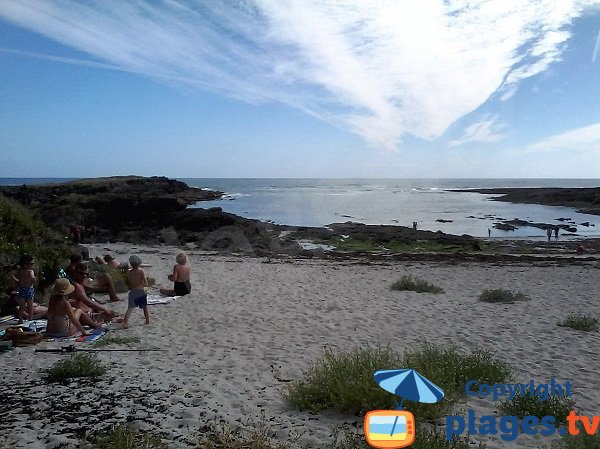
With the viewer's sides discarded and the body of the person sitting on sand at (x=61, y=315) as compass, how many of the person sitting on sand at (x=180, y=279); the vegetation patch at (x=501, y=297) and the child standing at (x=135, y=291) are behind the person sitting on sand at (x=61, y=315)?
0

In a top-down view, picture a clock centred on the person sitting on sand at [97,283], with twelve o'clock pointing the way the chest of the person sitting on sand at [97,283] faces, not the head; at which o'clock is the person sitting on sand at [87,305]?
the person sitting on sand at [87,305] is roughly at 3 o'clock from the person sitting on sand at [97,283].

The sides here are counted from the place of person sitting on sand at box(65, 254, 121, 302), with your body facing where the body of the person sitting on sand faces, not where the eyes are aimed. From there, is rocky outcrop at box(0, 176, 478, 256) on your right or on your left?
on your left

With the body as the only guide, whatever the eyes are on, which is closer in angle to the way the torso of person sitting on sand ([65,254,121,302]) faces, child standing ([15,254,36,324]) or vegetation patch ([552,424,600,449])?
the vegetation patch

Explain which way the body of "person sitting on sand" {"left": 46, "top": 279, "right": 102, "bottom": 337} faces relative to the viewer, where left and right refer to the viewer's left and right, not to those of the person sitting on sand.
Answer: facing away from the viewer and to the right of the viewer

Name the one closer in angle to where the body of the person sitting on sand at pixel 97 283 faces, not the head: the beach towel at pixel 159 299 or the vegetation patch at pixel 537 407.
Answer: the beach towel

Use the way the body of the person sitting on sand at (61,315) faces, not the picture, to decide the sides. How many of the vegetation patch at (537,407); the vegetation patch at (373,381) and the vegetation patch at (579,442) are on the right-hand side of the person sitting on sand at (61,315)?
3

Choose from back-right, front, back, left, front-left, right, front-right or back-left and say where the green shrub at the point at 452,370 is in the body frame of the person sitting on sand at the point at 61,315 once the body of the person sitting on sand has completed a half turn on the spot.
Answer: left

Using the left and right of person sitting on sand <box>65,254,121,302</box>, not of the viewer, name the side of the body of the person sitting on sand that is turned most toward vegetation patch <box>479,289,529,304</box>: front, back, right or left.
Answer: front

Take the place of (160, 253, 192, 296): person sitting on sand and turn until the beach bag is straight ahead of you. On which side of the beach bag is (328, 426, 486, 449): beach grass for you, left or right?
left

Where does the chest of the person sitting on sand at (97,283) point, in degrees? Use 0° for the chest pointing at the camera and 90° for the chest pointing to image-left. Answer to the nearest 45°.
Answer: approximately 270°

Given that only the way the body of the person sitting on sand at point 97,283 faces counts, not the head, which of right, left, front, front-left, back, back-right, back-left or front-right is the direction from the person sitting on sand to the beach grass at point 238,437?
right

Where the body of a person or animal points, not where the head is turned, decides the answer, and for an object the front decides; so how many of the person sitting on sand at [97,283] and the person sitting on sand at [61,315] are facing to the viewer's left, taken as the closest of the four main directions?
0

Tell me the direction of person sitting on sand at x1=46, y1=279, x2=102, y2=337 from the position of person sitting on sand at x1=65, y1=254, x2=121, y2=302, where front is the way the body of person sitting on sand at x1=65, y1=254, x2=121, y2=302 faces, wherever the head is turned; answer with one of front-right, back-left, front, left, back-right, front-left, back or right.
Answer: right

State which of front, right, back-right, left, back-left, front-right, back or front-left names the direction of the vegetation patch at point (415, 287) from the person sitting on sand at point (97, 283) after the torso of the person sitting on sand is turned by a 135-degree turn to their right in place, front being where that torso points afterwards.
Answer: back-left

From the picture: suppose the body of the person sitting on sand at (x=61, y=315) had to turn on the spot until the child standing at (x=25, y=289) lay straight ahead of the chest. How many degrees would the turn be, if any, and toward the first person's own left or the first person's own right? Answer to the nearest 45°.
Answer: approximately 90° to the first person's own left
